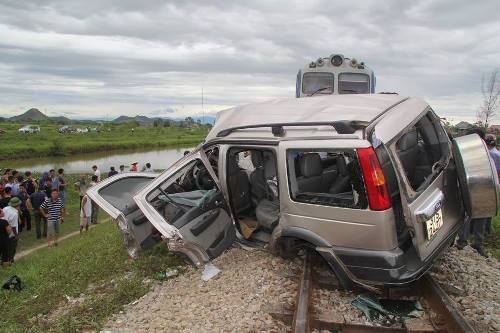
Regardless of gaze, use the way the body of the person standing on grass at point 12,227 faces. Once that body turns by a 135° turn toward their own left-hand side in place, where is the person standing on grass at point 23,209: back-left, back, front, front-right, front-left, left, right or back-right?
front-right

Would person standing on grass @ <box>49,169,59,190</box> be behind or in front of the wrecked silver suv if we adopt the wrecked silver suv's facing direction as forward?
in front

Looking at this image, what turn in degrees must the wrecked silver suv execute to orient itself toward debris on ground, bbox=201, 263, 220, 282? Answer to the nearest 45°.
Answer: approximately 45° to its left

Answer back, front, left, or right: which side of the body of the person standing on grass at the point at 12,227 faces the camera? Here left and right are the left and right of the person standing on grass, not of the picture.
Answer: right

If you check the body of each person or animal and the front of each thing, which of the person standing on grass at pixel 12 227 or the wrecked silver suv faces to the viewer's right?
the person standing on grass

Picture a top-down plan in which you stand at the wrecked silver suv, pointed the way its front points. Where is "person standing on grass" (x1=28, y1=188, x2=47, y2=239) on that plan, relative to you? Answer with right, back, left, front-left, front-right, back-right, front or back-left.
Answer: front

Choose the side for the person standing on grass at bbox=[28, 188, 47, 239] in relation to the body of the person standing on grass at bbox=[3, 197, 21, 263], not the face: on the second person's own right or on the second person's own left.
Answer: on the second person's own left

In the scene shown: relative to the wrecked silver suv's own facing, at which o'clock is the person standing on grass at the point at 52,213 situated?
The person standing on grass is roughly at 12 o'clock from the wrecked silver suv.

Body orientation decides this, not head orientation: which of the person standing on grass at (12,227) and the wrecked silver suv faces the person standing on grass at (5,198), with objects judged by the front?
the wrecked silver suv

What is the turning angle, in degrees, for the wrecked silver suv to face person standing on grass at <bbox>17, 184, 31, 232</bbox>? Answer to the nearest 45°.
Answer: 0° — it already faces them

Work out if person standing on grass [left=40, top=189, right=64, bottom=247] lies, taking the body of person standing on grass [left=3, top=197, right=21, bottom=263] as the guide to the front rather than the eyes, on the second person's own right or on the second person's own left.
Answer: on the second person's own left

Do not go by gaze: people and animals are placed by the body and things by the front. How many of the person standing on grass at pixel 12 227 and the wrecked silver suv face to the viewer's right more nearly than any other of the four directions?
1

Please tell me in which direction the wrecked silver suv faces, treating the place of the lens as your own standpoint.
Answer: facing away from the viewer and to the left of the viewer

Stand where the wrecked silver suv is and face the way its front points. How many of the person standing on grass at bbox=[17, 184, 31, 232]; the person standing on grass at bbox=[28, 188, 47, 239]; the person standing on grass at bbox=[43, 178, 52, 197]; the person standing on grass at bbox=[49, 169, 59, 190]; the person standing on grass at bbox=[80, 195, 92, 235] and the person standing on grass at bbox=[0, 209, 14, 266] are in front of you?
6
